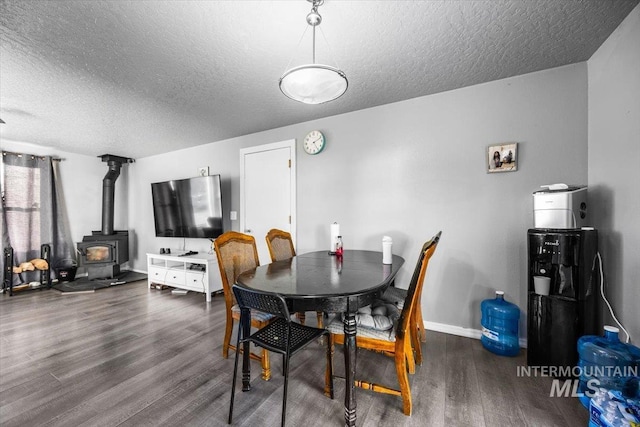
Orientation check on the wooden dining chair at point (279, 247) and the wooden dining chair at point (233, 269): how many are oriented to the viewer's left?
0

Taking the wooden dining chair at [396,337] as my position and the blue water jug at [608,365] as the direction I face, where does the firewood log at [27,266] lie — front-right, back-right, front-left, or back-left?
back-left

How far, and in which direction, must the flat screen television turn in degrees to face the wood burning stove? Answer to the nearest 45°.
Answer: approximately 90° to its right

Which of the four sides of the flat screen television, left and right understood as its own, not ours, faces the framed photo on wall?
left

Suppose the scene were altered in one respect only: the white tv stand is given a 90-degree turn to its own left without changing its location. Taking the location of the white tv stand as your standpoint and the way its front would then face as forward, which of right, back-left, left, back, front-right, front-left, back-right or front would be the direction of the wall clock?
front

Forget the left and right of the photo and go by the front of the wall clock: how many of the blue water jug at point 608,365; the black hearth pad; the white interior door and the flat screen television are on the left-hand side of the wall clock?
1

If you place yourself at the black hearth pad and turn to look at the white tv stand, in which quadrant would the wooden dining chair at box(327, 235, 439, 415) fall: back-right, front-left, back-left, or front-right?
front-right

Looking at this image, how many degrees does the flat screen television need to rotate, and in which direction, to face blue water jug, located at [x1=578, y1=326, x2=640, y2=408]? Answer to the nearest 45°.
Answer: approximately 90° to its left

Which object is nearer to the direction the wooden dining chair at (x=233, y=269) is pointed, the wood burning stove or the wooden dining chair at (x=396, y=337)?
the wooden dining chair

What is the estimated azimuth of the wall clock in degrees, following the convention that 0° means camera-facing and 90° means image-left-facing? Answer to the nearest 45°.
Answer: approximately 45°

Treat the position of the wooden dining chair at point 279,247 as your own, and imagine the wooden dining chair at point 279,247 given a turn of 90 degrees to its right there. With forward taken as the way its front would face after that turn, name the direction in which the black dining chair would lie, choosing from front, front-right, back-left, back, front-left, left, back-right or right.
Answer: front-left

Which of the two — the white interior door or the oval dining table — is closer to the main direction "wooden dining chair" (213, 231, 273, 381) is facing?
the oval dining table

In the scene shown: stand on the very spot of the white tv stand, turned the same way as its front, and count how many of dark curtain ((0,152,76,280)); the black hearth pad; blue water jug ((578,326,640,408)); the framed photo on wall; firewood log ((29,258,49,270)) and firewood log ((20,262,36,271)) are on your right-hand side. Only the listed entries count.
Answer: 4

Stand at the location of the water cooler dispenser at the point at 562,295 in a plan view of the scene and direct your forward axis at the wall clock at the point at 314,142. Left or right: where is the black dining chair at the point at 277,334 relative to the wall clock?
left

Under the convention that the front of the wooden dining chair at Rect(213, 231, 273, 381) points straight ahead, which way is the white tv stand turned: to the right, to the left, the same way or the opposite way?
to the right

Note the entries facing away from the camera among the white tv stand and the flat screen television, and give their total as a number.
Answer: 0

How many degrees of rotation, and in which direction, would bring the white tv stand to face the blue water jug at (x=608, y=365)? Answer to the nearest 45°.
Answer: approximately 90° to its left
